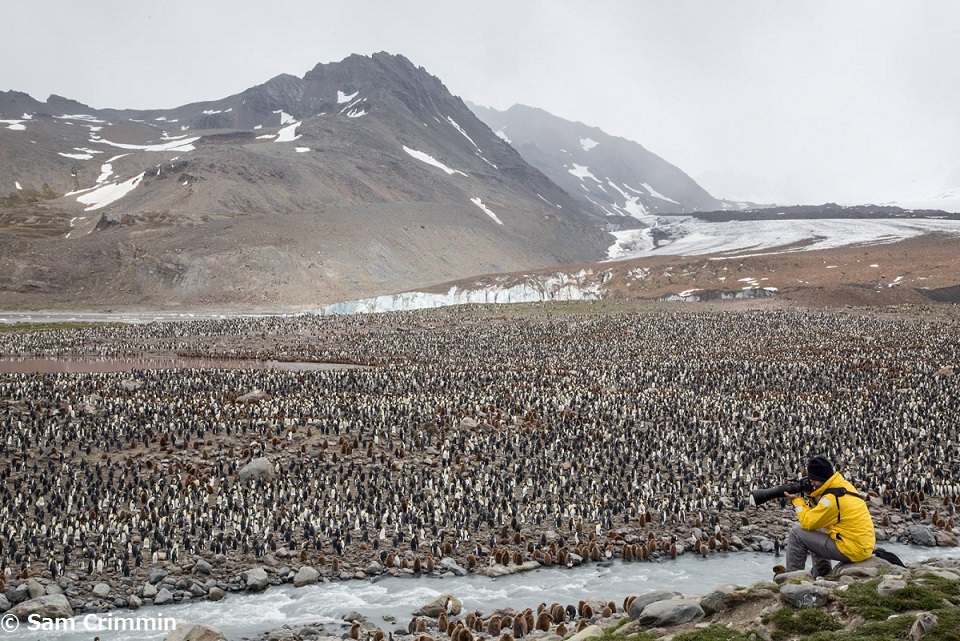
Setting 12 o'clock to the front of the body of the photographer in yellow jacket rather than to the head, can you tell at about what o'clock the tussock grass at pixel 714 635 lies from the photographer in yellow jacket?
The tussock grass is roughly at 10 o'clock from the photographer in yellow jacket.

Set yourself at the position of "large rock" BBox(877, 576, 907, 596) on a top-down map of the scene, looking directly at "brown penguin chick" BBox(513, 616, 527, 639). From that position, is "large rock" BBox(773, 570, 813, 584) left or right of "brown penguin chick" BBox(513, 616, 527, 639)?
right

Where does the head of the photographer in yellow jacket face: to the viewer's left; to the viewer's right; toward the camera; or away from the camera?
to the viewer's left

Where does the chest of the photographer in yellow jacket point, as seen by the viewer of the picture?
to the viewer's left

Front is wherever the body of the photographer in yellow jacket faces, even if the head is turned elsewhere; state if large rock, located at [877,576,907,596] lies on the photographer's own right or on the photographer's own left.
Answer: on the photographer's own left
